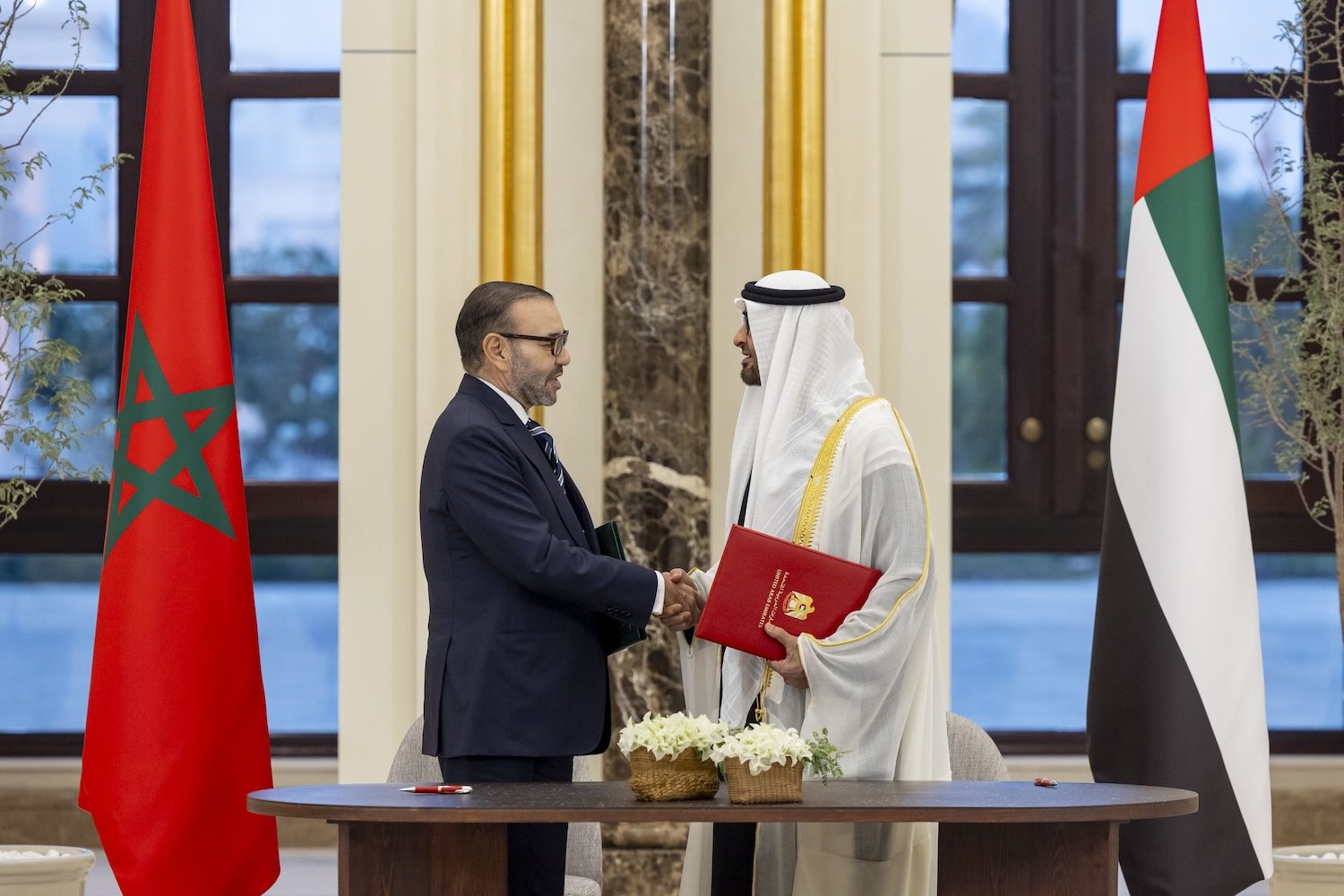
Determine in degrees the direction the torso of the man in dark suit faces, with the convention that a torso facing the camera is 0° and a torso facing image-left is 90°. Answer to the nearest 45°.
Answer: approximately 270°

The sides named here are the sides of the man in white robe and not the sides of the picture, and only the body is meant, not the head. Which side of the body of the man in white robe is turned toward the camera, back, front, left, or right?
left

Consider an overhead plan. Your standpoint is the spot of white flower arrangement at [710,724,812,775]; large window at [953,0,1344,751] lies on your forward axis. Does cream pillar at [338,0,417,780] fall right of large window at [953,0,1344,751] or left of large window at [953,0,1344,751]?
left

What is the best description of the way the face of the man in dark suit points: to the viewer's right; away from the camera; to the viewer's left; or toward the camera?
to the viewer's right

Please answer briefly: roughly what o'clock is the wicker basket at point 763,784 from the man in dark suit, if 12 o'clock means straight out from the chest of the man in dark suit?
The wicker basket is roughly at 2 o'clock from the man in dark suit.

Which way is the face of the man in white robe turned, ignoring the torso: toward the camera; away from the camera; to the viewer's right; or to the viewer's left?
to the viewer's left

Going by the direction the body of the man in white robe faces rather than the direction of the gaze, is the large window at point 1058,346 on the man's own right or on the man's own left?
on the man's own right

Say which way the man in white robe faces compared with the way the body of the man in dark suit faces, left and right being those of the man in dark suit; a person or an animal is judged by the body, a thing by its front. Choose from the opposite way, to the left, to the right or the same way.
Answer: the opposite way

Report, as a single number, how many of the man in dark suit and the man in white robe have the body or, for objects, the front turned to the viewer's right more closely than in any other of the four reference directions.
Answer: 1
